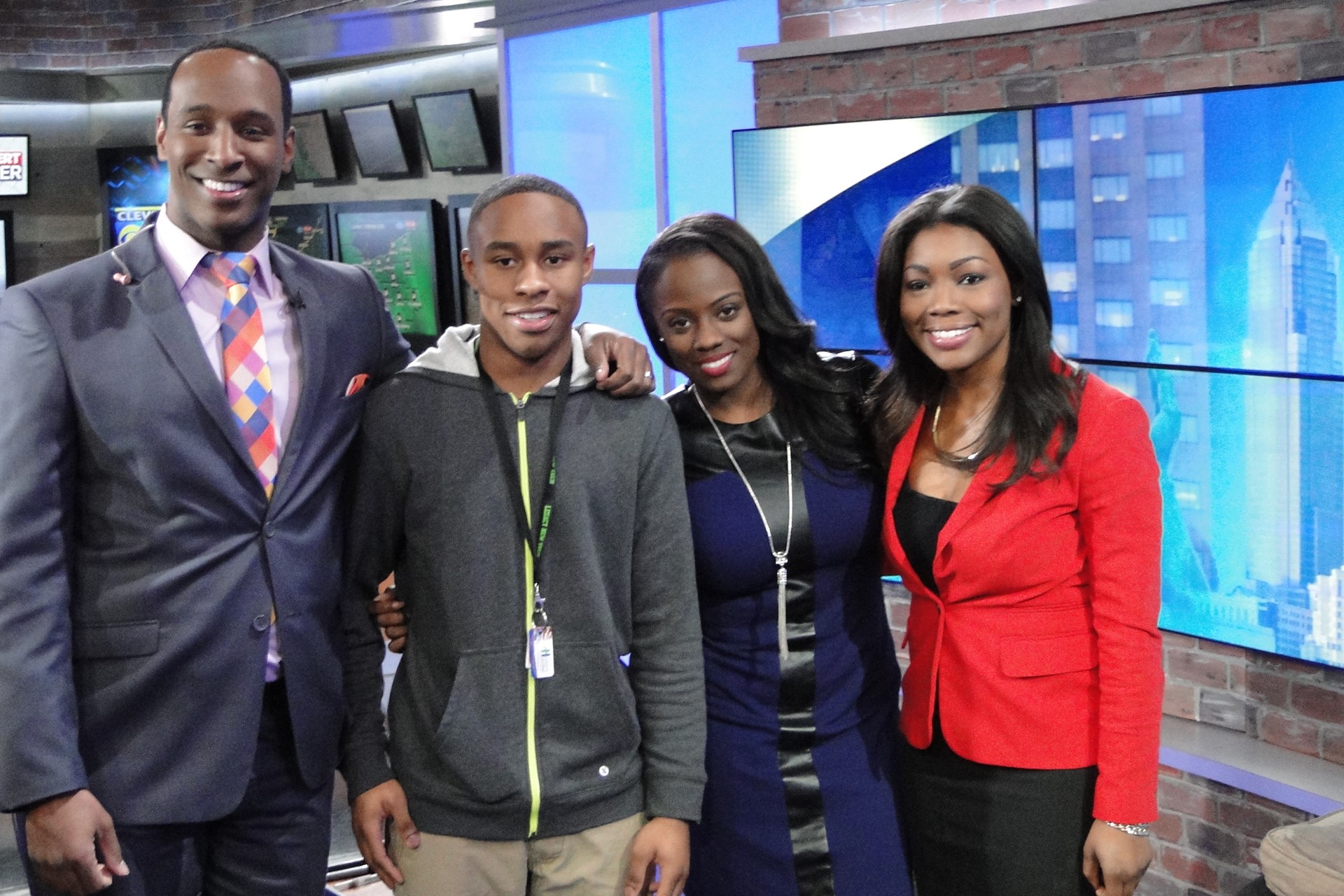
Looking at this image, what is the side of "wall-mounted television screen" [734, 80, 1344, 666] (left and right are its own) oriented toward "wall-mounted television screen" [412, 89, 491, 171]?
right

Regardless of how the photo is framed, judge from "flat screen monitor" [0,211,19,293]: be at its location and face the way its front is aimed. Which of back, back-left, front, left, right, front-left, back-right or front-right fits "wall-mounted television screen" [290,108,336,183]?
front-left

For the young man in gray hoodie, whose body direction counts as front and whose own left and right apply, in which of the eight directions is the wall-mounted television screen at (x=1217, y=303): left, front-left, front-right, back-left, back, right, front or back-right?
back-left

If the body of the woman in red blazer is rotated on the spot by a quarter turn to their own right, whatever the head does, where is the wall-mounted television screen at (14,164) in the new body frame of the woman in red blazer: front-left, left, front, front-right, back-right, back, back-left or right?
front

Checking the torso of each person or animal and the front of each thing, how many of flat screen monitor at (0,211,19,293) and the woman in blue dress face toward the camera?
2

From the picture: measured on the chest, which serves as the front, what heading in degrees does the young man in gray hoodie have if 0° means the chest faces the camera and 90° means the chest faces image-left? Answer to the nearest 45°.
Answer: approximately 0°

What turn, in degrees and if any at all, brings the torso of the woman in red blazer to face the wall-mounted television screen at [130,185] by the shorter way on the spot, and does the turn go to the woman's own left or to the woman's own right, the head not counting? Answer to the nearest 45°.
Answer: approximately 90° to the woman's own right

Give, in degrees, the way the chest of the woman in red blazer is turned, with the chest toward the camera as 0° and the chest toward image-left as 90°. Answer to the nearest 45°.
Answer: approximately 45°

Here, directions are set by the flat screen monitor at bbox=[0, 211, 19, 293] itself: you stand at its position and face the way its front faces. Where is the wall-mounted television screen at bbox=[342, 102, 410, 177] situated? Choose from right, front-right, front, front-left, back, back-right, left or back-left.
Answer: front-left
